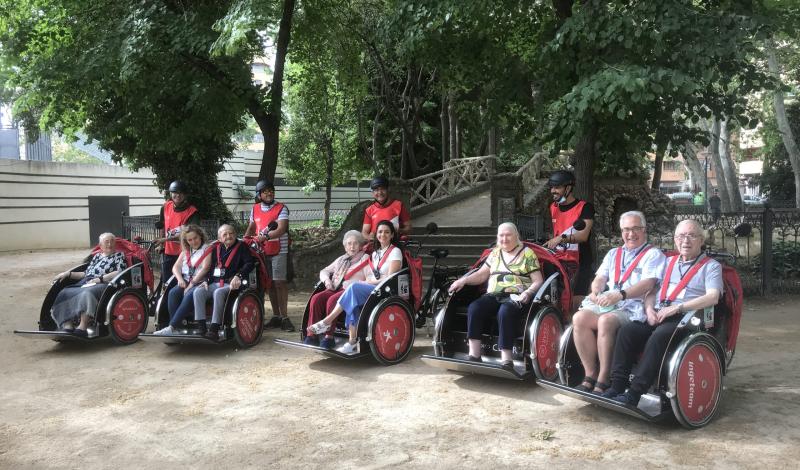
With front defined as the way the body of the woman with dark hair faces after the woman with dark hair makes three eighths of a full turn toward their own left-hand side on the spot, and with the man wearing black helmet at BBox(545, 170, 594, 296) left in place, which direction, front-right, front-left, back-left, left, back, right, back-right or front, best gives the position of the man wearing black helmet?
front

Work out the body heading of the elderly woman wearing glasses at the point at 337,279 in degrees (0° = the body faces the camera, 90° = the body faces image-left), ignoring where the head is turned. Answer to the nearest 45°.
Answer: approximately 45°

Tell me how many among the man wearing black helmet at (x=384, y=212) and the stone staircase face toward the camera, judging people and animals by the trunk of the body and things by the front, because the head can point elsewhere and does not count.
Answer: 2

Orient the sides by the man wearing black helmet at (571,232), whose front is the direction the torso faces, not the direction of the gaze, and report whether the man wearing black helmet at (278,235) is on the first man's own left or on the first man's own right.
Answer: on the first man's own right

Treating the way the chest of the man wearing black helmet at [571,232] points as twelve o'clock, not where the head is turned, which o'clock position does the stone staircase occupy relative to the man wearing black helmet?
The stone staircase is roughly at 4 o'clock from the man wearing black helmet.

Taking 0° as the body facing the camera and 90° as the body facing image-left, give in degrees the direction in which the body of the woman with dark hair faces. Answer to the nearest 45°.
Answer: approximately 45°

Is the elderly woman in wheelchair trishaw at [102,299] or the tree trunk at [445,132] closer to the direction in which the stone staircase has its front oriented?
the elderly woman in wheelchair trishaw

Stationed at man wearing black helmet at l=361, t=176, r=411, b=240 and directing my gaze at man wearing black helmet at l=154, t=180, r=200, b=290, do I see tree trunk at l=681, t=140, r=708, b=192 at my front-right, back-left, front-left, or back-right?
back-right

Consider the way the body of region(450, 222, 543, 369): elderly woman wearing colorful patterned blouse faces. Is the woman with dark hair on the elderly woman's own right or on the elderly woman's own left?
on the elderly woman's own right

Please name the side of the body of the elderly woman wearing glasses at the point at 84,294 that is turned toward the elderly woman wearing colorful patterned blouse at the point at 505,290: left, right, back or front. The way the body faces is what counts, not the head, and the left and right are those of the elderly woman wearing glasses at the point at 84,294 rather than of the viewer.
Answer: left

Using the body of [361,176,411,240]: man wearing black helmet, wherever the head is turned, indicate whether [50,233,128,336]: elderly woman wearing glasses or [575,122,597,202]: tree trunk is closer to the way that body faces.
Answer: the elderly woman wearing glasses

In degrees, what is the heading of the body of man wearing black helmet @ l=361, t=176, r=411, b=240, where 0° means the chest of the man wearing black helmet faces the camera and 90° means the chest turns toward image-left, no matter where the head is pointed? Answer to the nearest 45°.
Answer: approximately 0°

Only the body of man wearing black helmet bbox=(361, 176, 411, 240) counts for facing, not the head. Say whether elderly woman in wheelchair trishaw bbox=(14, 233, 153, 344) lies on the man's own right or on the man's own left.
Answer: on the man's own right
